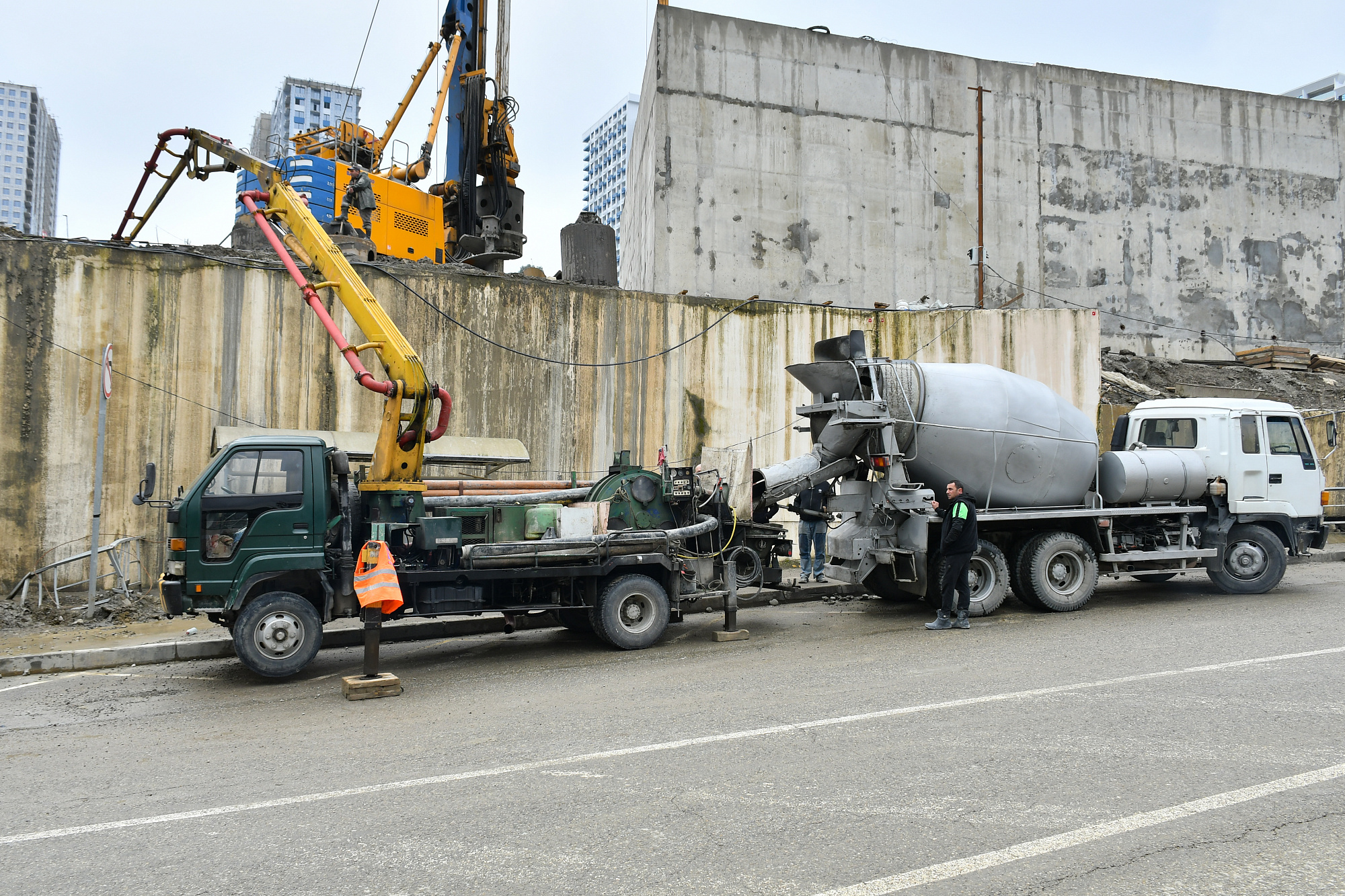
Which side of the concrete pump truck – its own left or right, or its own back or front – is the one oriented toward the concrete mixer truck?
back

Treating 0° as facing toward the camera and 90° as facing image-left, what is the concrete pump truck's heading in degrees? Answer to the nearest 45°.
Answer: approximately 90°

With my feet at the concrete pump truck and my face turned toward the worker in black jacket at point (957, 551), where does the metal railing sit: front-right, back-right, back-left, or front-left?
back-left

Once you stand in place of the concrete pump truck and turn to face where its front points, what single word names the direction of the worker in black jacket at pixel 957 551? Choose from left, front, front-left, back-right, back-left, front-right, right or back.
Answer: back

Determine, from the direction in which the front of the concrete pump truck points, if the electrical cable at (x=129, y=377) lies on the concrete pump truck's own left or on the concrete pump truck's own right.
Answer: on the concrete pump truck's own right

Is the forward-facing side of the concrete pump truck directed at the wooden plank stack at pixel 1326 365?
no

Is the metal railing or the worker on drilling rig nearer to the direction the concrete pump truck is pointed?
the metal railing

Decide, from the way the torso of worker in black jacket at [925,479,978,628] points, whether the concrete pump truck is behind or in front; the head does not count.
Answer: in front

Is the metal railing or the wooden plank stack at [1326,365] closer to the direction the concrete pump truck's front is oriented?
the metal railing
